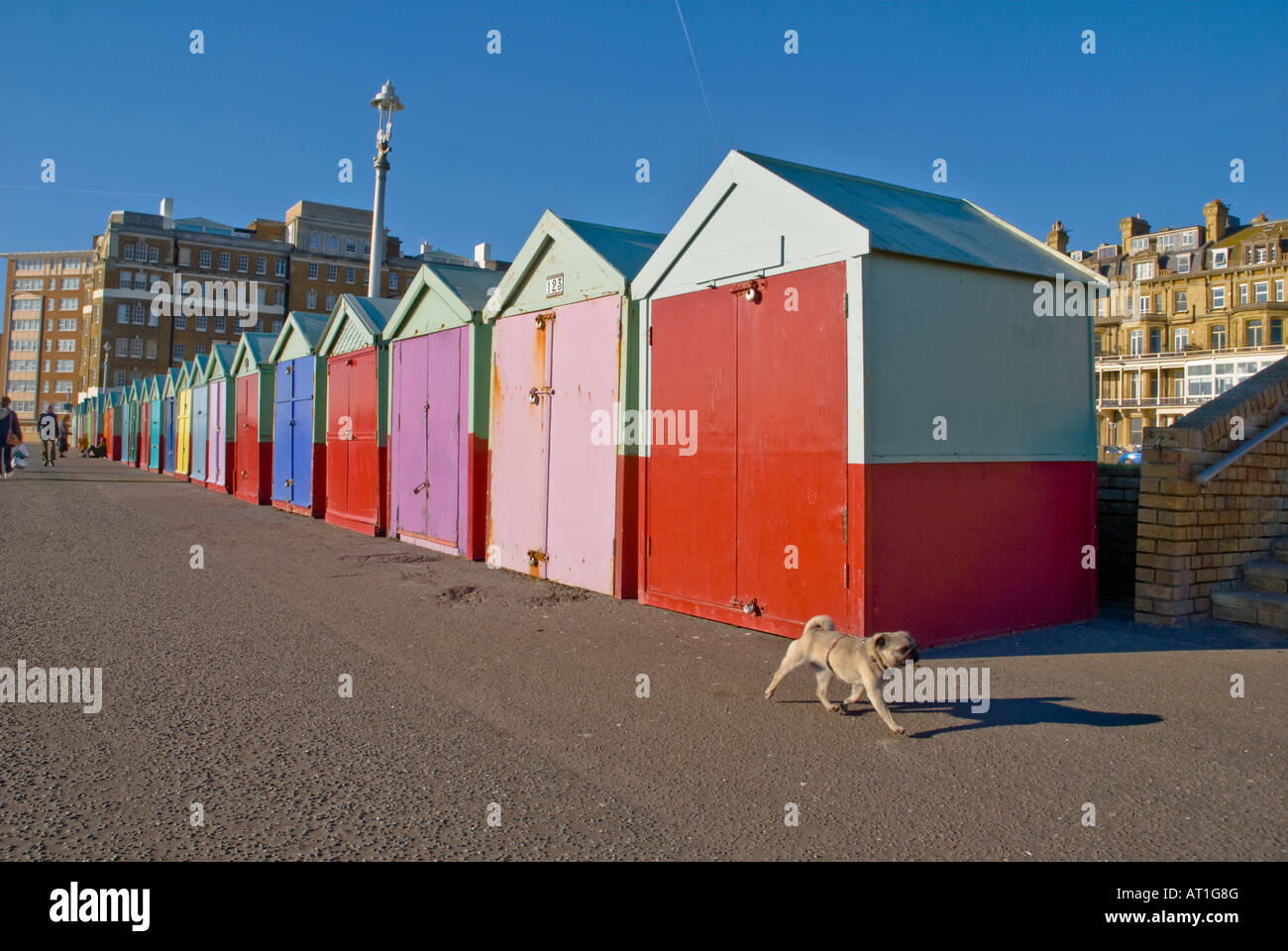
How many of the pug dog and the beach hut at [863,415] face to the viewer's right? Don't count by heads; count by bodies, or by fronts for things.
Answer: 1

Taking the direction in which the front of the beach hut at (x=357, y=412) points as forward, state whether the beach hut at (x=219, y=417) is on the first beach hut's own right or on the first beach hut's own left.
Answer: on the first beach hut's own right

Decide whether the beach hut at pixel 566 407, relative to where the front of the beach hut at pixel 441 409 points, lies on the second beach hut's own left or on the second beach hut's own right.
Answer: on the second beach hut's own left

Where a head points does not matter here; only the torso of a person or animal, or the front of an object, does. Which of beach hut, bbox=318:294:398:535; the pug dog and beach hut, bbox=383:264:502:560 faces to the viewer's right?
the pug dog

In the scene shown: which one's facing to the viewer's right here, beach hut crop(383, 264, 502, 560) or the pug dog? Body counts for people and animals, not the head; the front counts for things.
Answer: the pug dog

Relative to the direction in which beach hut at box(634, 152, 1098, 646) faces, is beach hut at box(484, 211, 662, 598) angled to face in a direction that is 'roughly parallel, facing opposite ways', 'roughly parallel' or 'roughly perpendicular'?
roughly parallel

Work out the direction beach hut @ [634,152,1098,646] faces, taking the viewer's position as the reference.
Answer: facing the viewer and to the left of the viewer

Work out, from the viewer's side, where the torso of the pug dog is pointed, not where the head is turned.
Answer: to the viewer's right

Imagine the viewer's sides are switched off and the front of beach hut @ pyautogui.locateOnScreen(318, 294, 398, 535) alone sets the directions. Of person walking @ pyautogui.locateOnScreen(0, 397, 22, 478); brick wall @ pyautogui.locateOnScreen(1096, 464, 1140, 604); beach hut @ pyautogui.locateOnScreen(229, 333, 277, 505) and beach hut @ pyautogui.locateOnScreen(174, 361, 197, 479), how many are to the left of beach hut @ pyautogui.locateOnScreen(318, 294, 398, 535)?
1

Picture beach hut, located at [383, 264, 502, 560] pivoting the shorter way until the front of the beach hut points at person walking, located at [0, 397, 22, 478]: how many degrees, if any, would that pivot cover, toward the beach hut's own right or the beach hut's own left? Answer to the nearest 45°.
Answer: approximately 90° to the beach hut's own right

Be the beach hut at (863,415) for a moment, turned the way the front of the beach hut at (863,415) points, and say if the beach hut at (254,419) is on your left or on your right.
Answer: on your right

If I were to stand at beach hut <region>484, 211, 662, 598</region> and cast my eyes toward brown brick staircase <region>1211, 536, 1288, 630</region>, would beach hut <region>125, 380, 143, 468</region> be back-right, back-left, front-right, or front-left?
back-left

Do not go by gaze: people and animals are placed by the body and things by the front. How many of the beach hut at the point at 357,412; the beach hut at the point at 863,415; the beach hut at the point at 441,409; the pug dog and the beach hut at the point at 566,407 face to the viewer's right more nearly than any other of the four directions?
1

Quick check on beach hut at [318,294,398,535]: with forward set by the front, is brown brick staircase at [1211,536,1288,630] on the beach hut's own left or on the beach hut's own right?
on the beach hut's own left

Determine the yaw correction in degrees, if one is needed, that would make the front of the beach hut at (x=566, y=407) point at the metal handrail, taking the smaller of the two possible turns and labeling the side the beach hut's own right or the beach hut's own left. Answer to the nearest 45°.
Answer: approximately 90° to the beach hut's own left

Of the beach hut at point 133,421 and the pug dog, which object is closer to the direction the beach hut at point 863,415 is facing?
the pug dog

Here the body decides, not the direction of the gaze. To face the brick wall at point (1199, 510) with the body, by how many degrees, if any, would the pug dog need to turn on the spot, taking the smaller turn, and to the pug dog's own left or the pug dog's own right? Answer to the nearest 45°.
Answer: approximately 45° to the pug dog's own left

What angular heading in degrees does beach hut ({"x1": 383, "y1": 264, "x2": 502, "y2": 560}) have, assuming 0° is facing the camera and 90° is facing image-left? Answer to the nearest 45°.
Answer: approximately 45°

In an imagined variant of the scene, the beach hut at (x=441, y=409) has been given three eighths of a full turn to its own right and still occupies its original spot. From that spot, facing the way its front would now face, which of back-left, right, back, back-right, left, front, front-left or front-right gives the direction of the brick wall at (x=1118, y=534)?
back-right
